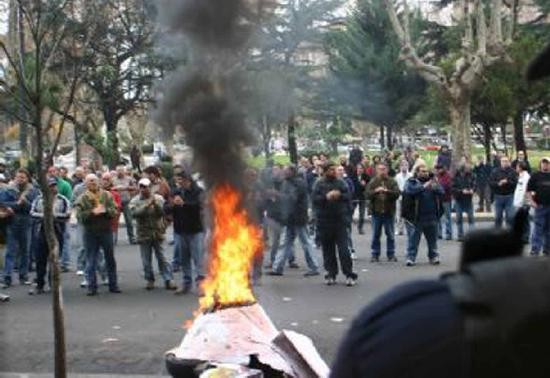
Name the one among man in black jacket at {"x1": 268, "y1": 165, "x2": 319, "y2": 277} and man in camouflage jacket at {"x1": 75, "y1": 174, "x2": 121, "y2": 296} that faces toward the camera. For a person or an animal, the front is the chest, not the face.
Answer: the man in camouflage jacket

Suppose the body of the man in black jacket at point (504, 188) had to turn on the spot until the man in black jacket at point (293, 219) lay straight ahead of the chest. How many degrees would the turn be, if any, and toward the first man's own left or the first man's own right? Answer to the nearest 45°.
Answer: approximately 45° to the first man's own right

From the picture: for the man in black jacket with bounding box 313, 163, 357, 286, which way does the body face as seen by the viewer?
toward the camera

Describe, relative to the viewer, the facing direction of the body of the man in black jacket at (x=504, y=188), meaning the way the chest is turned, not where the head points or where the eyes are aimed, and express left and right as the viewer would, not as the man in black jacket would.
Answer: facing the viewer

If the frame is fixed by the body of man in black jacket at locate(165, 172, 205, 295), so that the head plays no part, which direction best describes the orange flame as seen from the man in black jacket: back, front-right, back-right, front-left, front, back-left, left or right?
front-left

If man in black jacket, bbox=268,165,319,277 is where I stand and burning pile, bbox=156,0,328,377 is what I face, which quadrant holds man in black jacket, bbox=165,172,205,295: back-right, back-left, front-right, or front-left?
front-right

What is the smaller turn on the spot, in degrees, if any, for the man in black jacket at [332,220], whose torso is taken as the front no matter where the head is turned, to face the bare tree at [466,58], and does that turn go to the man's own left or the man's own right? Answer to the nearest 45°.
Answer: approximately 180°

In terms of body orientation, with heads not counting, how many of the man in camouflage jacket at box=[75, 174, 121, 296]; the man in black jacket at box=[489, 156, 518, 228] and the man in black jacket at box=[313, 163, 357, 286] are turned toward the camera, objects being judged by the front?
3

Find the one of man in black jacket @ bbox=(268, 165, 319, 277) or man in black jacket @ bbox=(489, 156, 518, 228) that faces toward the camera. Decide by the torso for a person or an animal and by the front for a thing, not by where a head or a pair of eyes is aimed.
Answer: man in black jacket @ bbox=(489, 156, 518, 228)

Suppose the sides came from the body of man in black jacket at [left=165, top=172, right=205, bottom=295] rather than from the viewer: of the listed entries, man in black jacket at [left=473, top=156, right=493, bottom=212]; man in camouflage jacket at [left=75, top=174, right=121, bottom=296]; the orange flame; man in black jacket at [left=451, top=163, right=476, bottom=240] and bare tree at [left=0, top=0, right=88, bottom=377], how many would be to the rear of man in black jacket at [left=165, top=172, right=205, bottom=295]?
2

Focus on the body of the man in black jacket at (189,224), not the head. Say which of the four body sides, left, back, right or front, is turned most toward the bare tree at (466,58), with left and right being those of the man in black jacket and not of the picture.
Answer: back

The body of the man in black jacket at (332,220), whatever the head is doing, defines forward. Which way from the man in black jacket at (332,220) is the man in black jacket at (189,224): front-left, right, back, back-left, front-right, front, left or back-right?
right

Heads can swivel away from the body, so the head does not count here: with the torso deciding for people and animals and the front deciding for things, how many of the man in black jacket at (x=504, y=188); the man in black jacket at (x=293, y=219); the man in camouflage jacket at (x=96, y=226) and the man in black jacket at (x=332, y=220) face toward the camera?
3

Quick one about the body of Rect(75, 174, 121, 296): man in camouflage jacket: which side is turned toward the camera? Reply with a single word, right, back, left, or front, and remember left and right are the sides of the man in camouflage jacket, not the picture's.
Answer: front
